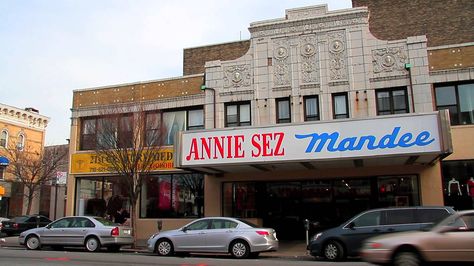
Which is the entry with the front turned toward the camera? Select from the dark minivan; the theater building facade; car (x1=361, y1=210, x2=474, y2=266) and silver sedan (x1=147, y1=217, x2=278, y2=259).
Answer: the theater building facade

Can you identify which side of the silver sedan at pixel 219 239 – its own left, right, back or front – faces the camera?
left

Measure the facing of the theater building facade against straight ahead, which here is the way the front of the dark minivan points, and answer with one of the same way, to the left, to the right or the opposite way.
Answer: to the left

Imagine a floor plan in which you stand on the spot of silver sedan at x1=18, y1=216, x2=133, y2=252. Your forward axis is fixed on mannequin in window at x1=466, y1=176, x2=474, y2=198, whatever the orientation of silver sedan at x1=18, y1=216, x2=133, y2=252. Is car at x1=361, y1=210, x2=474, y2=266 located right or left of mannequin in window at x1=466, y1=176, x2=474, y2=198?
right

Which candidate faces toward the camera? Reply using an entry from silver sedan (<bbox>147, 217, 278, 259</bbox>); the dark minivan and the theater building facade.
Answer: the theater building facade

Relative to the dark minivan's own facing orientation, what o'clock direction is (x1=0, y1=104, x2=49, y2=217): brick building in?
The brick building is roughly at 1 o'clock from the dark minivan.

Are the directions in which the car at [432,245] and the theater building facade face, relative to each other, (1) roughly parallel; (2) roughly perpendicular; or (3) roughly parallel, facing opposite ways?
roughly perpendicular

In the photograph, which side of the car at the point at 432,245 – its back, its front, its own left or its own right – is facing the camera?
left

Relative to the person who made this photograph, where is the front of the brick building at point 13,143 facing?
facing the viewer and to the right of the viewer

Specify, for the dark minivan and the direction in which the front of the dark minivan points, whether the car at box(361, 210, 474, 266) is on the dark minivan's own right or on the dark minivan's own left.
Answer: on the dark minivan's own left

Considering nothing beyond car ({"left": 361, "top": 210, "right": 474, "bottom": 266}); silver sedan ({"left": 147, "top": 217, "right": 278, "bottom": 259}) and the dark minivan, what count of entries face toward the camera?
0

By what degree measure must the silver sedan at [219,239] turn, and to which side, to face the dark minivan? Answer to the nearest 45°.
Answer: approximately 180°

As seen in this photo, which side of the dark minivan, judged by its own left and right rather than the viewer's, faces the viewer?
left

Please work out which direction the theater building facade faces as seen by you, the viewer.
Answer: facing the viewer

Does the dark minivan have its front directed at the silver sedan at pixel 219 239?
yes
